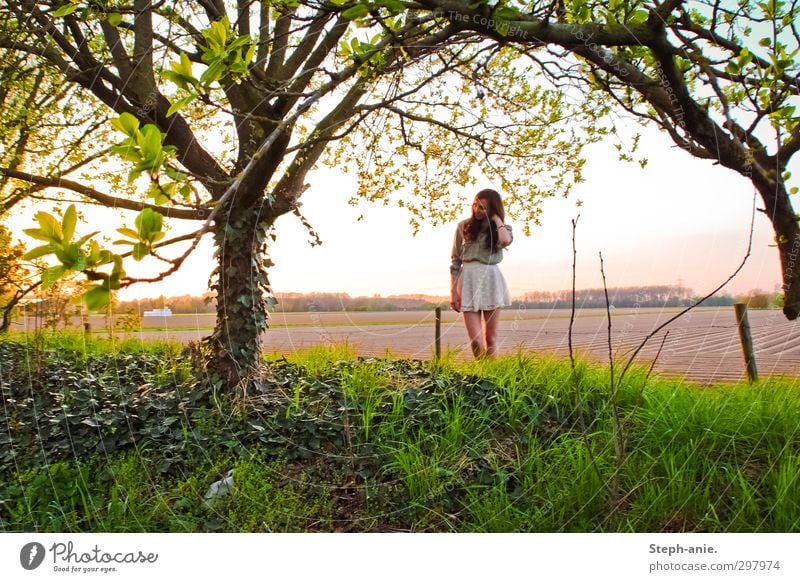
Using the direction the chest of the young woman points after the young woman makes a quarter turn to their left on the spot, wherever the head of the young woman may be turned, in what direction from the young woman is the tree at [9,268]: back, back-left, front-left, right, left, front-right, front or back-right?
back

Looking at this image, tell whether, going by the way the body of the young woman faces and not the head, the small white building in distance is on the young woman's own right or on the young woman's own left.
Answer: on the young woman's own right

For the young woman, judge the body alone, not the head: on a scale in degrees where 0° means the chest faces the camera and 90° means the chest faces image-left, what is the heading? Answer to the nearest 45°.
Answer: approximately 0°

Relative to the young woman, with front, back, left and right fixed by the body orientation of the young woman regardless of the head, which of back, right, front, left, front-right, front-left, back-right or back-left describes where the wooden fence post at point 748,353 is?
left
